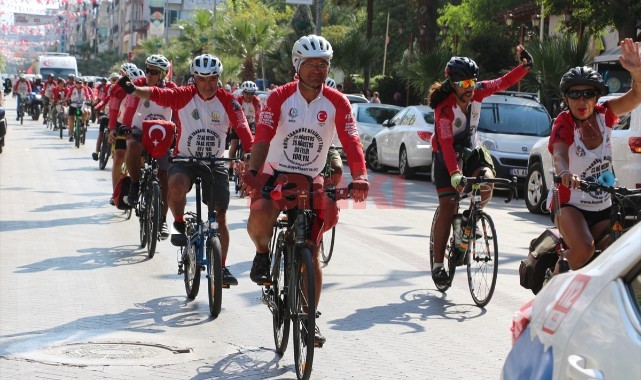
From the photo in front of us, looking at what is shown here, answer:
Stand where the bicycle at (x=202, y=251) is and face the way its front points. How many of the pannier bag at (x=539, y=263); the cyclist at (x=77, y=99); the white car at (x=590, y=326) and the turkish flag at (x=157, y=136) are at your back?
2

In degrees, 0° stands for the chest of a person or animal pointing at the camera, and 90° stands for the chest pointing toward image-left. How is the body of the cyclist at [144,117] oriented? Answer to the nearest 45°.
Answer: approximately 0°

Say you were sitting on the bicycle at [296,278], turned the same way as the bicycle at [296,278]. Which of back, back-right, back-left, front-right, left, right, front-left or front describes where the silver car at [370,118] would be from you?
back

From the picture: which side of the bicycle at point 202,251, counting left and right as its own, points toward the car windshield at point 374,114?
back

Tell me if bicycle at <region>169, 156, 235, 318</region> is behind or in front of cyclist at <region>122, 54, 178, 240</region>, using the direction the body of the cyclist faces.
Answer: in front

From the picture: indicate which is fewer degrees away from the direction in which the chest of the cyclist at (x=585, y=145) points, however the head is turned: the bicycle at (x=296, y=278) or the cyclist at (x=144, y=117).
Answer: the bicycle
